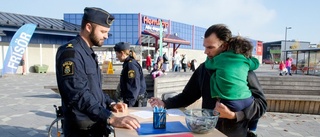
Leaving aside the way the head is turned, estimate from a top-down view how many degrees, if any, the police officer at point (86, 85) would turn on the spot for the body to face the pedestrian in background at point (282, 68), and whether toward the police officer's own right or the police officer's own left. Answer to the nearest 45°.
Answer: approximately 45° to the police officer's own left

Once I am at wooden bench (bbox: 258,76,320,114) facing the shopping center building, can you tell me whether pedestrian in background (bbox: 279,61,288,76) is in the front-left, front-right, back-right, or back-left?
front-right

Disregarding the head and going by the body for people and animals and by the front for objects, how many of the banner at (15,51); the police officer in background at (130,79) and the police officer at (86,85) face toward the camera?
1

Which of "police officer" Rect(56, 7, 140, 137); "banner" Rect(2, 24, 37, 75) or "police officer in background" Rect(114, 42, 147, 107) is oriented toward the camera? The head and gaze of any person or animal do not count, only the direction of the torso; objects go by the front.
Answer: the banner

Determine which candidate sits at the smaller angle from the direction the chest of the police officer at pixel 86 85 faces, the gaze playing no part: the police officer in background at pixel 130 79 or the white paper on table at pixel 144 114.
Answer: the white paper on table

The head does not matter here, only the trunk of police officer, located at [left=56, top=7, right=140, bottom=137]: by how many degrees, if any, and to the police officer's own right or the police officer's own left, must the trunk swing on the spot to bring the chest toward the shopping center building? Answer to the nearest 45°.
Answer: approximately 90° to the police officer's own left

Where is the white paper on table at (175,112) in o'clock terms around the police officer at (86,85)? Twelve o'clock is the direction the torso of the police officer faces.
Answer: The white paper on table is roughly at 12 o'clock from the police officer.

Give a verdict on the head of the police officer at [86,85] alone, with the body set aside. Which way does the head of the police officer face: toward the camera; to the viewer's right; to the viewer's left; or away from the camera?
to the viewer's right

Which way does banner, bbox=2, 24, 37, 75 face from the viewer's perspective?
toward the camera

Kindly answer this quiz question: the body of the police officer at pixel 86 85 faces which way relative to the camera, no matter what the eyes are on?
to the viewer's right
